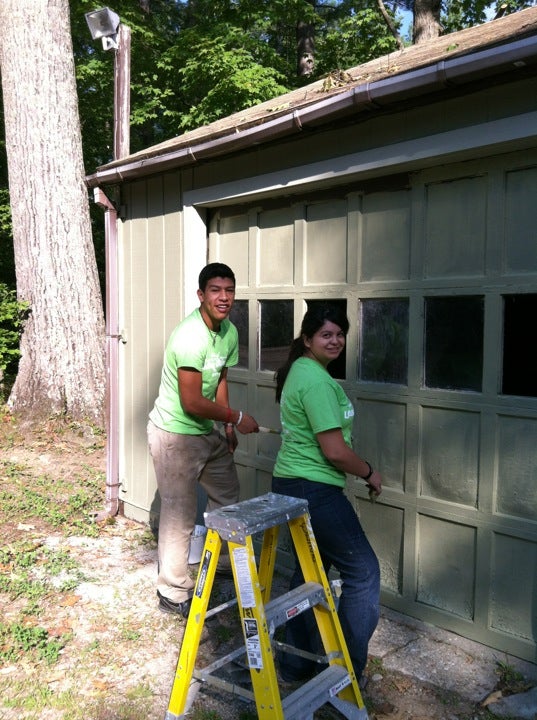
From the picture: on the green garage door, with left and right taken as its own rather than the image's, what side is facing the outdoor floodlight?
right

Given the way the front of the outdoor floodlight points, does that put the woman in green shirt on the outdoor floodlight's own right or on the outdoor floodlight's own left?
on the outdoor floodlight's own left

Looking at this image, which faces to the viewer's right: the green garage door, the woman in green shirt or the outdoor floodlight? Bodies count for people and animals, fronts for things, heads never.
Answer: the woman in green shirt

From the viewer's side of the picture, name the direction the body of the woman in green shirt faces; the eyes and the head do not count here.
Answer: to the viewer's right

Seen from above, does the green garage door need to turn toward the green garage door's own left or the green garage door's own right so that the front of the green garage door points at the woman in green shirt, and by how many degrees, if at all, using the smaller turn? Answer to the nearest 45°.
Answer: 0° — it already faces them

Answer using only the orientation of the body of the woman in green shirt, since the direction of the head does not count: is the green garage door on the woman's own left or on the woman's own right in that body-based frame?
on the woman's own left

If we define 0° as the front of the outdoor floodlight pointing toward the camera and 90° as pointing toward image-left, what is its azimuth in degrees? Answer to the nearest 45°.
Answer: approximately 45°

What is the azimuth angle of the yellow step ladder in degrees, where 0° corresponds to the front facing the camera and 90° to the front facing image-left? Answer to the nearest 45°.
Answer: approximately 315°

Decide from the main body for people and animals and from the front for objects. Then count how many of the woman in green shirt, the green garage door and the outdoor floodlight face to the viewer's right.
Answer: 1

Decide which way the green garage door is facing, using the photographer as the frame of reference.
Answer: facing the viewer and to the left of the viewer

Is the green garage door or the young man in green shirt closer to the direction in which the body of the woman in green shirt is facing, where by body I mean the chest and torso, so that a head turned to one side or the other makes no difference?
the green garage door

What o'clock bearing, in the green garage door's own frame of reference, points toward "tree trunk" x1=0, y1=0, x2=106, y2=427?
The tree trunk is roughly at 3 o'clock from the green garage door.
